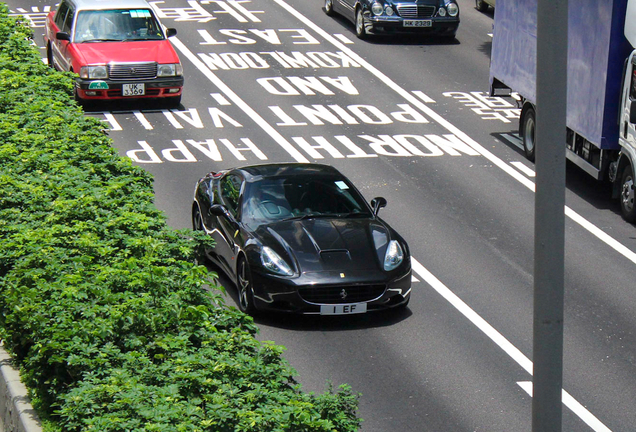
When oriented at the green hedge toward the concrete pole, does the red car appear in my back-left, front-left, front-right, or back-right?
back-left

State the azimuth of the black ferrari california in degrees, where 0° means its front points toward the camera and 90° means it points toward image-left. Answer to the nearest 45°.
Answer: approximately 315°

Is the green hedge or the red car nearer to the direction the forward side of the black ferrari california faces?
the green hedge

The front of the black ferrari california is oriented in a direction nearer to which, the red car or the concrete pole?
the concrete pole

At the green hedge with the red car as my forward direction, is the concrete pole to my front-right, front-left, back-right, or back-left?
back-right
